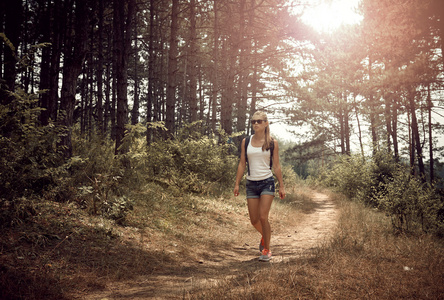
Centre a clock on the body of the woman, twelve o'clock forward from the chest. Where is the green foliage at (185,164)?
The green foliage is roughly at 5 o'clock from the woman.

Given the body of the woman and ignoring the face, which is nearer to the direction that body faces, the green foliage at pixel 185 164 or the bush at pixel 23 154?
the bush

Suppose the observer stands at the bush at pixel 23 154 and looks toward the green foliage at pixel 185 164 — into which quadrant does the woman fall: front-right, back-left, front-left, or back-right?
front-right

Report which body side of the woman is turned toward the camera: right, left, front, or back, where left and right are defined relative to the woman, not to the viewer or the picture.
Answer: front

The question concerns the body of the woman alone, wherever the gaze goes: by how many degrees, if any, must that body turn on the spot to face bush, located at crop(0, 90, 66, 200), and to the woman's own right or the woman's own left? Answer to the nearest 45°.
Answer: approximately 90° to the woman's own right
